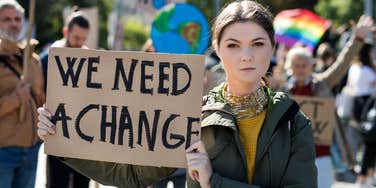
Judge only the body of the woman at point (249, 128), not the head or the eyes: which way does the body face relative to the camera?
toward the camera

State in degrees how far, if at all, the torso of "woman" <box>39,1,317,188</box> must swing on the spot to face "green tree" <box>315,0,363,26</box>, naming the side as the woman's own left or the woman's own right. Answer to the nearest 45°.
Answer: approximately 180°

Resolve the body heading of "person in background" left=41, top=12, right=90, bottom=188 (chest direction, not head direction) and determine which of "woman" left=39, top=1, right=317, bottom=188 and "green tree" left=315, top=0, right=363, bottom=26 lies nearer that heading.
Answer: the woman

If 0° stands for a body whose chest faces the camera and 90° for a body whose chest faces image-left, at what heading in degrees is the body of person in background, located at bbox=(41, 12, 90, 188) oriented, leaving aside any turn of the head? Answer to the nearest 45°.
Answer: approximately 315°

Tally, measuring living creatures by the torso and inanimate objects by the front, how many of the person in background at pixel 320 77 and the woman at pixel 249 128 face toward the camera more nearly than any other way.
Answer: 2

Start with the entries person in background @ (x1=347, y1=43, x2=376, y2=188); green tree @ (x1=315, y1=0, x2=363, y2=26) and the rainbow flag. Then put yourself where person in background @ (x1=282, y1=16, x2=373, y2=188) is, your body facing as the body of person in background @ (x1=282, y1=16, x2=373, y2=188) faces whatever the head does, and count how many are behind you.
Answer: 3

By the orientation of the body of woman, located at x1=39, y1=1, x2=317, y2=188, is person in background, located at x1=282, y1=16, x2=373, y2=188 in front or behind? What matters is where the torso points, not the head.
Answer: behind

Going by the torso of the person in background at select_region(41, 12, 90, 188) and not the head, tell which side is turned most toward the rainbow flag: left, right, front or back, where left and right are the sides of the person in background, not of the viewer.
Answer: left

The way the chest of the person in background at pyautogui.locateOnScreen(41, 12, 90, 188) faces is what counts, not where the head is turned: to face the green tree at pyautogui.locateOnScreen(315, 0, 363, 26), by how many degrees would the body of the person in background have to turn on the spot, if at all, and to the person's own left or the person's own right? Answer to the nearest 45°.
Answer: approximately 90° to the person's own left

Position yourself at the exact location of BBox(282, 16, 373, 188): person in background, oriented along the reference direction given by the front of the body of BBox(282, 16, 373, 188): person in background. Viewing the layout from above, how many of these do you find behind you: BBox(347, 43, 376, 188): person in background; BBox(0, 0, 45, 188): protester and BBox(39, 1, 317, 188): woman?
1

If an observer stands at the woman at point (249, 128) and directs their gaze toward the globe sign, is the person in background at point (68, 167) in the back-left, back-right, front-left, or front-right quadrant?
front-left

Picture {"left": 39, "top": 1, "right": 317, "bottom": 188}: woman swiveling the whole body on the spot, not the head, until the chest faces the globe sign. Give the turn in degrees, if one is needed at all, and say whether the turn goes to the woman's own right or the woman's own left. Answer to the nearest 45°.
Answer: approximately 180°

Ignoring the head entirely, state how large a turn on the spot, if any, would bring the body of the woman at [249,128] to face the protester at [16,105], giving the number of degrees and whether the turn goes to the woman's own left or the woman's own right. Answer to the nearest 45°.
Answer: approximately 135° to the woman's own right

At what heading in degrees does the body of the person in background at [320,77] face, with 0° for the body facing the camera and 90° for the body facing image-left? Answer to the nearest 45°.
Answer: approximately 0°
